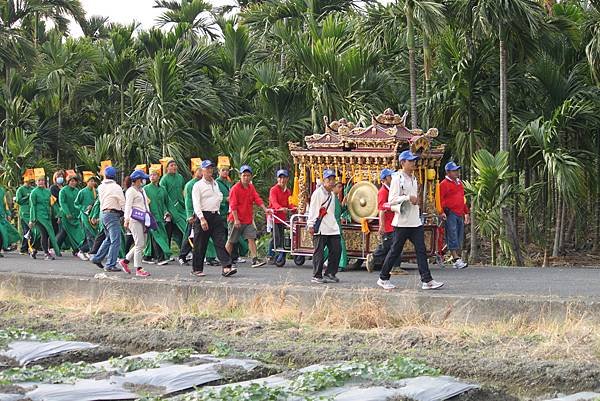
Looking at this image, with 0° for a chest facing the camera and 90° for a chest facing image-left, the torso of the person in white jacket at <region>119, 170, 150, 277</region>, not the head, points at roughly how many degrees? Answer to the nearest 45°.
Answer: approximately 270°

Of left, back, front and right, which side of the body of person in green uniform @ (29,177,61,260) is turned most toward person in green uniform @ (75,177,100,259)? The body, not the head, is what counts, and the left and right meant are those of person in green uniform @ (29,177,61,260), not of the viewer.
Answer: front

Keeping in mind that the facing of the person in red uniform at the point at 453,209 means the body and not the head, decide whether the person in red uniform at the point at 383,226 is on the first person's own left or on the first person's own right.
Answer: on the first person's own right

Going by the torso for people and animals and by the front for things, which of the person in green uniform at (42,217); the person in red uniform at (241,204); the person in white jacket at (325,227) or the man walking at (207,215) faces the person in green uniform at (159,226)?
the person in green uniform at (42,217)

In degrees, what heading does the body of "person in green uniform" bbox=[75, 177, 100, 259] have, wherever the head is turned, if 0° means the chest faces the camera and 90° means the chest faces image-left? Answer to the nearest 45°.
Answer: approximately 315°

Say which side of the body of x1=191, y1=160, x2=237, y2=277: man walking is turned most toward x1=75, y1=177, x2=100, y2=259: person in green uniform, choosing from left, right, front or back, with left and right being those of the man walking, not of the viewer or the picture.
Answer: back

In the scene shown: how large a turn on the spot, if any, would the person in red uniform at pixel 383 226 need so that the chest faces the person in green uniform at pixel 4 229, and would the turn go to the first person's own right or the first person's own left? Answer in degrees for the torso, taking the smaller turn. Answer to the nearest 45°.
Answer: approximately 135° to the first person's own left

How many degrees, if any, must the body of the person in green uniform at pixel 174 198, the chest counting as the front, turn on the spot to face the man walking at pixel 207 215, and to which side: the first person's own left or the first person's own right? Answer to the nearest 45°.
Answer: approximately 45° to the first person's own right

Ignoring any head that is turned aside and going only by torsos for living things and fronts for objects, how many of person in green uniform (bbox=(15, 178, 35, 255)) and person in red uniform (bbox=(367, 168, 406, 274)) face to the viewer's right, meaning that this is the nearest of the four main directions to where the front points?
2

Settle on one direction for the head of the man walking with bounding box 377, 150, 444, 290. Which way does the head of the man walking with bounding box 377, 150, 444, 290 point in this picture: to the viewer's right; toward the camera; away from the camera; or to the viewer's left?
to the viewer's right

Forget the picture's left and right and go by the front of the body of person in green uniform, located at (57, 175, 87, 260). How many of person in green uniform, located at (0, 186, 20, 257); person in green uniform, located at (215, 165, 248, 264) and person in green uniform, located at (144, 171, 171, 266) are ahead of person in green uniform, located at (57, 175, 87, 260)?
2

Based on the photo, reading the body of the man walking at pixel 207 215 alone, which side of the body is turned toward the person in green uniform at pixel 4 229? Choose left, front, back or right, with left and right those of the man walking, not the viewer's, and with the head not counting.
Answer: back

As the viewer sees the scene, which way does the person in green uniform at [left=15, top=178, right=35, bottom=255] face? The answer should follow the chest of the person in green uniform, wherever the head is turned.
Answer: to the viewer's right
